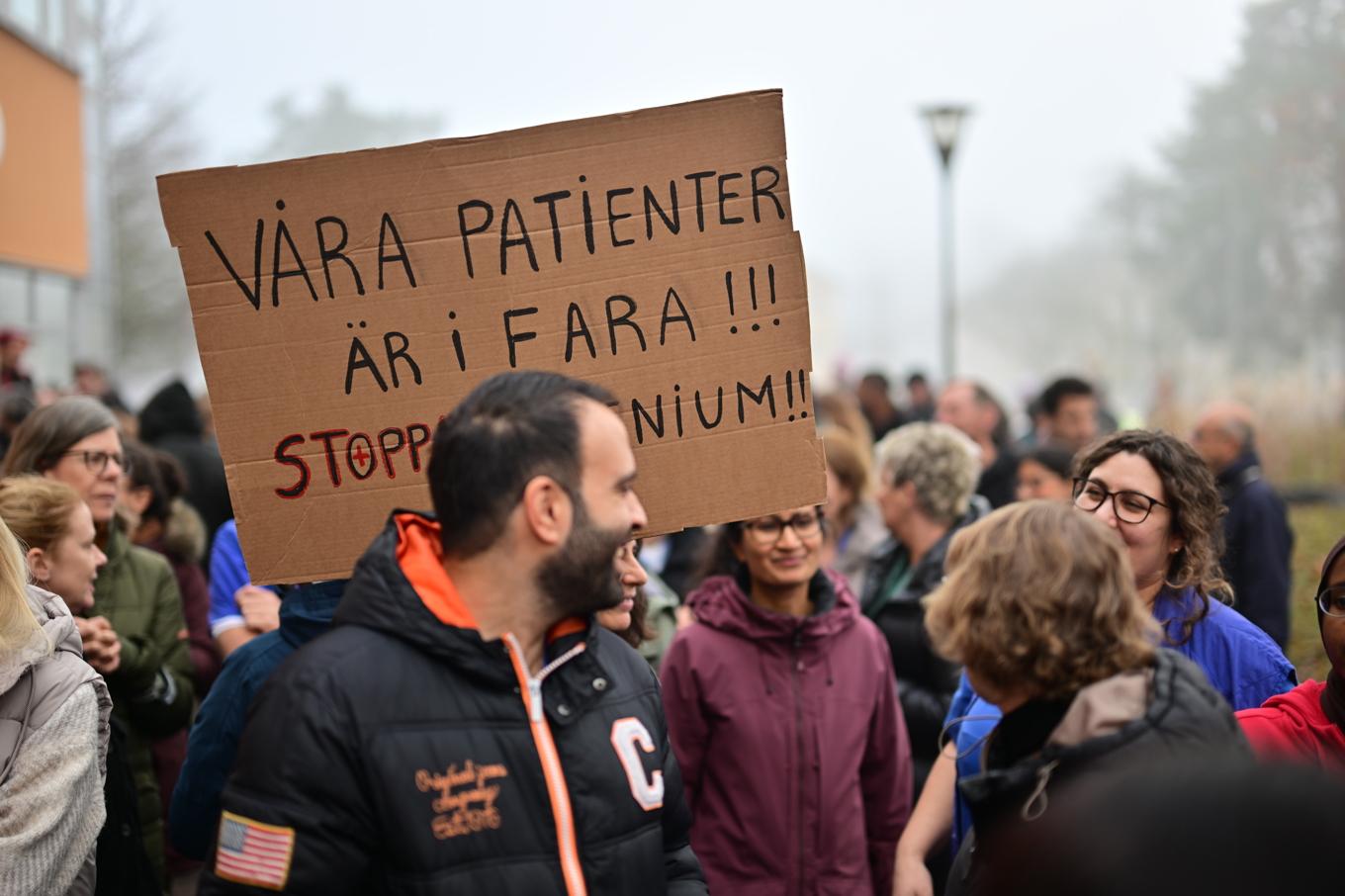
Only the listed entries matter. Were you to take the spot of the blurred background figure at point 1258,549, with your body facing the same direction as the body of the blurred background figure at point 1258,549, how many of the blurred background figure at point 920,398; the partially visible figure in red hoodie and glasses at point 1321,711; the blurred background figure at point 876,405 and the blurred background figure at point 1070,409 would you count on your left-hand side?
1

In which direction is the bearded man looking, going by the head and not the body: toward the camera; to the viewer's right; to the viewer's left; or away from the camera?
to the viewer's right

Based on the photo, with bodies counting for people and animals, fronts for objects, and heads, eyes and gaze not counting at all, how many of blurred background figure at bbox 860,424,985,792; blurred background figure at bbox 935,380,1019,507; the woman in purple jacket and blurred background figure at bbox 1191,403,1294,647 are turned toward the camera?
1

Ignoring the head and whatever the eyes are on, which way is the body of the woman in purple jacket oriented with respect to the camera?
toward the camera

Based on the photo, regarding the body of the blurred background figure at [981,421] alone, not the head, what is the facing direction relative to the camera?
to the viewer's left

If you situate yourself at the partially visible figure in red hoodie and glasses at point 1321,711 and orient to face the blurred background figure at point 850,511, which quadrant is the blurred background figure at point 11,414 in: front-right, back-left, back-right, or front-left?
front-left

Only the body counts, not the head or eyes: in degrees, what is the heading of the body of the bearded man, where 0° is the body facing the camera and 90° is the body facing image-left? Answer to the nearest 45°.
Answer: approximately 315°

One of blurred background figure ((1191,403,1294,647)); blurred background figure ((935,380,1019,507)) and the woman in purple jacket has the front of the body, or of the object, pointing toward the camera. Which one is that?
the woman in purple jacket

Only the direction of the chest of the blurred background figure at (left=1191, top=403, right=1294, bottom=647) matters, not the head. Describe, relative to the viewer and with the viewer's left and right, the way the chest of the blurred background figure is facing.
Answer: facing to the left of the viewer

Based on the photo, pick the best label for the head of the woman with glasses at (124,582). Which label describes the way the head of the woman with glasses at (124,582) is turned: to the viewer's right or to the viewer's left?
to the viewer's right

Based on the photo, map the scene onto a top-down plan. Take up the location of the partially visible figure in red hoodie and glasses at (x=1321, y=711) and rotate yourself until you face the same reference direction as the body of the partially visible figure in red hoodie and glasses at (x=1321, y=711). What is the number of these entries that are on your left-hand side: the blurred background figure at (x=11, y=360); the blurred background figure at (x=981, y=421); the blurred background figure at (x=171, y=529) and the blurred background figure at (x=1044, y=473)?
0

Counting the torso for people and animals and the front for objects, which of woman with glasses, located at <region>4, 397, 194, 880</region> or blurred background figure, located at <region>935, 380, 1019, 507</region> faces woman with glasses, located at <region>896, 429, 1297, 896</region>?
woman with glasses, located at <region>4, 397, 194, 880</region>

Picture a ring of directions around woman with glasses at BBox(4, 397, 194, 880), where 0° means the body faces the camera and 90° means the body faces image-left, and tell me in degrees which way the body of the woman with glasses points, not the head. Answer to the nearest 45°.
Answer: approximately 315°
